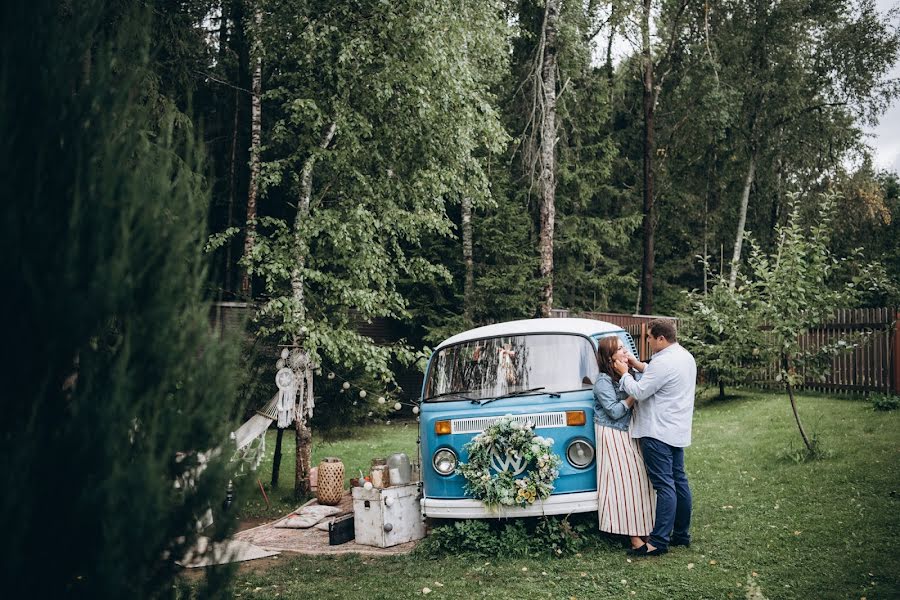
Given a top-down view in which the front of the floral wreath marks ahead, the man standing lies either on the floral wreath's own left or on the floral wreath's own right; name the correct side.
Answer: on the floral wreath's own left

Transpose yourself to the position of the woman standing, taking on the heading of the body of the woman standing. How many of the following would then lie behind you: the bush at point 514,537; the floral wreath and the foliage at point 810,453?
2

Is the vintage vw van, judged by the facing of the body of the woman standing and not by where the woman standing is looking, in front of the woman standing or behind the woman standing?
behind

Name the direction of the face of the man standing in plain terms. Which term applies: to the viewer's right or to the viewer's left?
to the viewer's left

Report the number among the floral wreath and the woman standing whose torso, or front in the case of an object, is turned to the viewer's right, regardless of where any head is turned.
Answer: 1

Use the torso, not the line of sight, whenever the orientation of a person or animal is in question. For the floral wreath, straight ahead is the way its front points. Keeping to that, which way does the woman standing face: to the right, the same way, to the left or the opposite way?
to the left

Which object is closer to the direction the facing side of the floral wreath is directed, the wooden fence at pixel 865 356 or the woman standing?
the woman standing

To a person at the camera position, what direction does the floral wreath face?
facing the viewer

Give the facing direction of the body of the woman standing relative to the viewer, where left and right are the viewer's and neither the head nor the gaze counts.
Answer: facing to the right of the viewer
